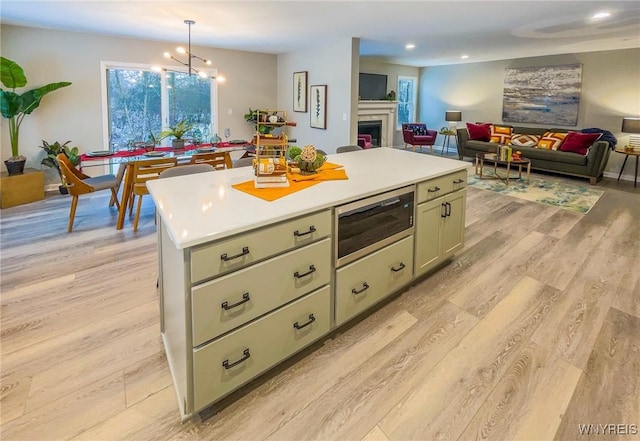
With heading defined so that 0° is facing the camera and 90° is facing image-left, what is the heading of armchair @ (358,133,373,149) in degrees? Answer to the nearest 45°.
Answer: approximately 315°

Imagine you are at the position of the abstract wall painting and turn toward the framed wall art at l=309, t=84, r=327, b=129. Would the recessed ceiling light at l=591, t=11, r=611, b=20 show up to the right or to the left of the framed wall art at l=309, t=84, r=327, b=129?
left

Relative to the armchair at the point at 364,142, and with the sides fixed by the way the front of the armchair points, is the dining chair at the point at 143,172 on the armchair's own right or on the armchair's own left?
on the armchair's own right

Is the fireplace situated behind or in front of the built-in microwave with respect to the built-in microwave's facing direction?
behind

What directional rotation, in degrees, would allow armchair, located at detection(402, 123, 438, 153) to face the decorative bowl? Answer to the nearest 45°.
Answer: approximately 45° to its right

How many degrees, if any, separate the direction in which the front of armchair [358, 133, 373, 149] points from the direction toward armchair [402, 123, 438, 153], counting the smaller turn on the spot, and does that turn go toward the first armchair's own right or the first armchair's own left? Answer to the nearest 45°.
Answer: approximately 90° to the first armchair's own left
